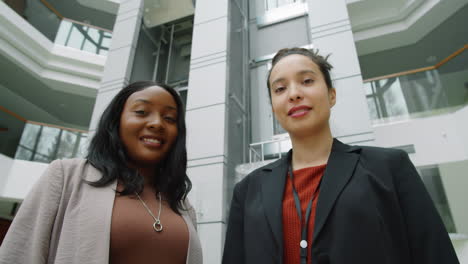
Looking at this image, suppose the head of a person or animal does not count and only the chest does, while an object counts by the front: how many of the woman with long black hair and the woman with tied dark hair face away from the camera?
0

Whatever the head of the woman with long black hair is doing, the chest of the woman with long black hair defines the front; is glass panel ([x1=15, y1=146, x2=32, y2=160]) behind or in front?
behind

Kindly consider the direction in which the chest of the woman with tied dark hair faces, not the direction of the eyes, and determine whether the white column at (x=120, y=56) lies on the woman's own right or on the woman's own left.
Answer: on the woman's own right

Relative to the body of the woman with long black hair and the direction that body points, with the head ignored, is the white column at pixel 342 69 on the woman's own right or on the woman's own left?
on the woman's own left

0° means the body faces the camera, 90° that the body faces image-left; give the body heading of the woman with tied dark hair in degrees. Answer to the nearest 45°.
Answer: approximately 45°

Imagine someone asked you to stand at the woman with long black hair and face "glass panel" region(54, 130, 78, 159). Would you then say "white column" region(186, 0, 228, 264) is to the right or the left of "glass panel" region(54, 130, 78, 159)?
right

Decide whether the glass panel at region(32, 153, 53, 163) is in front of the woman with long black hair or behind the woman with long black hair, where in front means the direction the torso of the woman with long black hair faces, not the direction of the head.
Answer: behind

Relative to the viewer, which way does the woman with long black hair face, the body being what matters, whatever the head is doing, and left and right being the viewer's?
facing the viewer and to the right of the viewer

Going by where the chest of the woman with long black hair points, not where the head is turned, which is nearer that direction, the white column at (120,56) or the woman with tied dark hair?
the woman with tied dark hair

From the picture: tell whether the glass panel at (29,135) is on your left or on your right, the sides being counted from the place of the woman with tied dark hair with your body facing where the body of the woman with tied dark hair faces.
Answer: on your right
